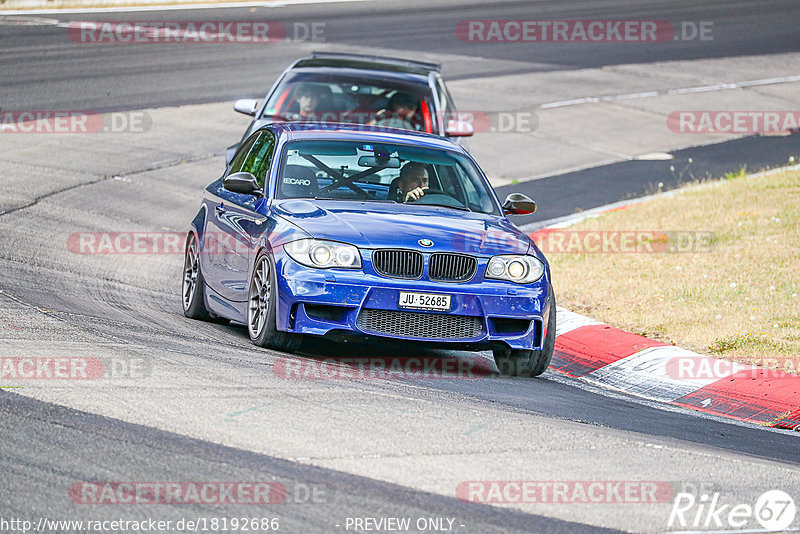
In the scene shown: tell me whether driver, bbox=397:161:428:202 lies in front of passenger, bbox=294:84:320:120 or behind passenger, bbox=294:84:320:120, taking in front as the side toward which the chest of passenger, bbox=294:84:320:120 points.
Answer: in front

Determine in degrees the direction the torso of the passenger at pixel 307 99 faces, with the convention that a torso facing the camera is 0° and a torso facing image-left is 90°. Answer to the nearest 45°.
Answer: approximately 0°

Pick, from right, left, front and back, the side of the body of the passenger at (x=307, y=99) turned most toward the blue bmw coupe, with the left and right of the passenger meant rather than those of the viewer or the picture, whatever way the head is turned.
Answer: front
